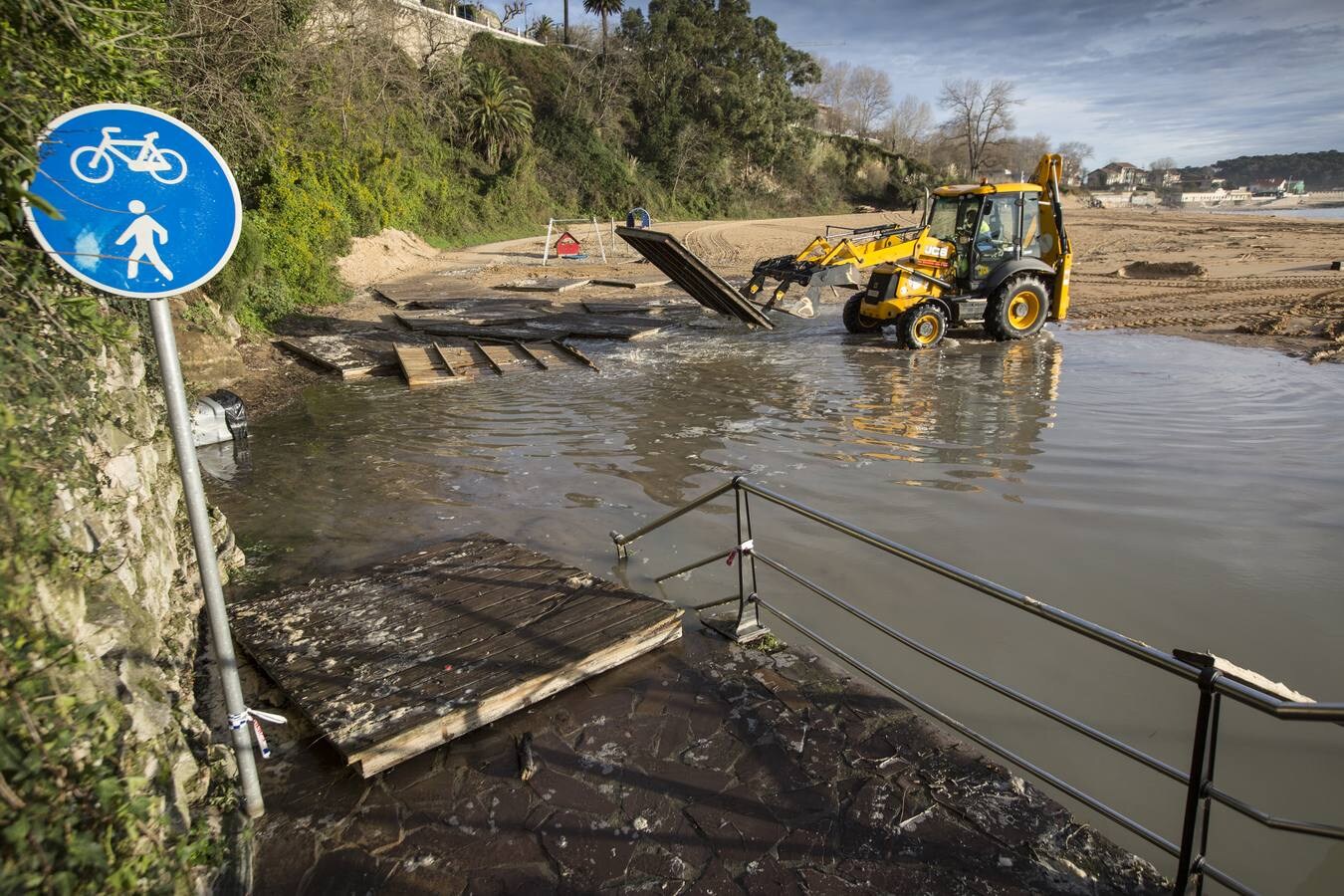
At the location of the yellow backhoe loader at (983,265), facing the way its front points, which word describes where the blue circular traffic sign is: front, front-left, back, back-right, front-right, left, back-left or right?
front-left

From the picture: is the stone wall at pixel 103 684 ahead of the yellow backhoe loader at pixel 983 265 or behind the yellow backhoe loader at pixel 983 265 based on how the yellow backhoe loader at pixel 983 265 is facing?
ahead

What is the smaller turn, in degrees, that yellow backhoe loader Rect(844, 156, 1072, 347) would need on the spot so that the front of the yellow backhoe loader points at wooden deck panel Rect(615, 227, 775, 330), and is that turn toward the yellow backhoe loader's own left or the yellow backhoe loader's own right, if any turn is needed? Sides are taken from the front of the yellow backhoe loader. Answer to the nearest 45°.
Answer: approximately 45° to the yellow backhoe loader's own right

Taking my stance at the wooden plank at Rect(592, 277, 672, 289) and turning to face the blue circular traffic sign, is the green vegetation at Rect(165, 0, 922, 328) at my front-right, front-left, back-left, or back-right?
back-right

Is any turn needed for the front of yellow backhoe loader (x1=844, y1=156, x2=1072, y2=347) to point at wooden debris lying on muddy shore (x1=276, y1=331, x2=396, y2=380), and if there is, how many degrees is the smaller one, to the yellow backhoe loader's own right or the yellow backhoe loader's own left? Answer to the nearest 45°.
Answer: approximately 45° to the yellow backhoe loader's own right

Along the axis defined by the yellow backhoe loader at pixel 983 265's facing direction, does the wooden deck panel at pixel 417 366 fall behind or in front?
in front

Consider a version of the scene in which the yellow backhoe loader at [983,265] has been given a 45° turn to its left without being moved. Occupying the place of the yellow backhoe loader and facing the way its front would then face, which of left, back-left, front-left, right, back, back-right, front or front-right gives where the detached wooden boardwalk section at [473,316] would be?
right

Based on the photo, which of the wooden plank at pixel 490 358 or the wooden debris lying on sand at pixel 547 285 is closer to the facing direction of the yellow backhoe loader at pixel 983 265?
the wooden plank

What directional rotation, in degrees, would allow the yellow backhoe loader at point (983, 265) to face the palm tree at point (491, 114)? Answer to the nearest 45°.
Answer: approximately 90° to its right

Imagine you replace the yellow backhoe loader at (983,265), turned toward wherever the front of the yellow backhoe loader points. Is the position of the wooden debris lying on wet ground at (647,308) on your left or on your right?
on your right

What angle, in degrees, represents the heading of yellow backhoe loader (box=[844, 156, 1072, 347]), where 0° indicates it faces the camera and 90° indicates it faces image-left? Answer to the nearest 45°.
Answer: approximately 45°

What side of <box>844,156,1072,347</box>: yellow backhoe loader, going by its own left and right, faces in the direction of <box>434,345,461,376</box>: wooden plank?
front

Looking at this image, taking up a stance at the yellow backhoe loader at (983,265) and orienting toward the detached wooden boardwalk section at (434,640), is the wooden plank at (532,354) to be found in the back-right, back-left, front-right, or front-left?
front-right

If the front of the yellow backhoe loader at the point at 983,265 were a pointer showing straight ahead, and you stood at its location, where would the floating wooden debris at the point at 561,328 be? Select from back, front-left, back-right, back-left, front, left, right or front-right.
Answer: front-right
